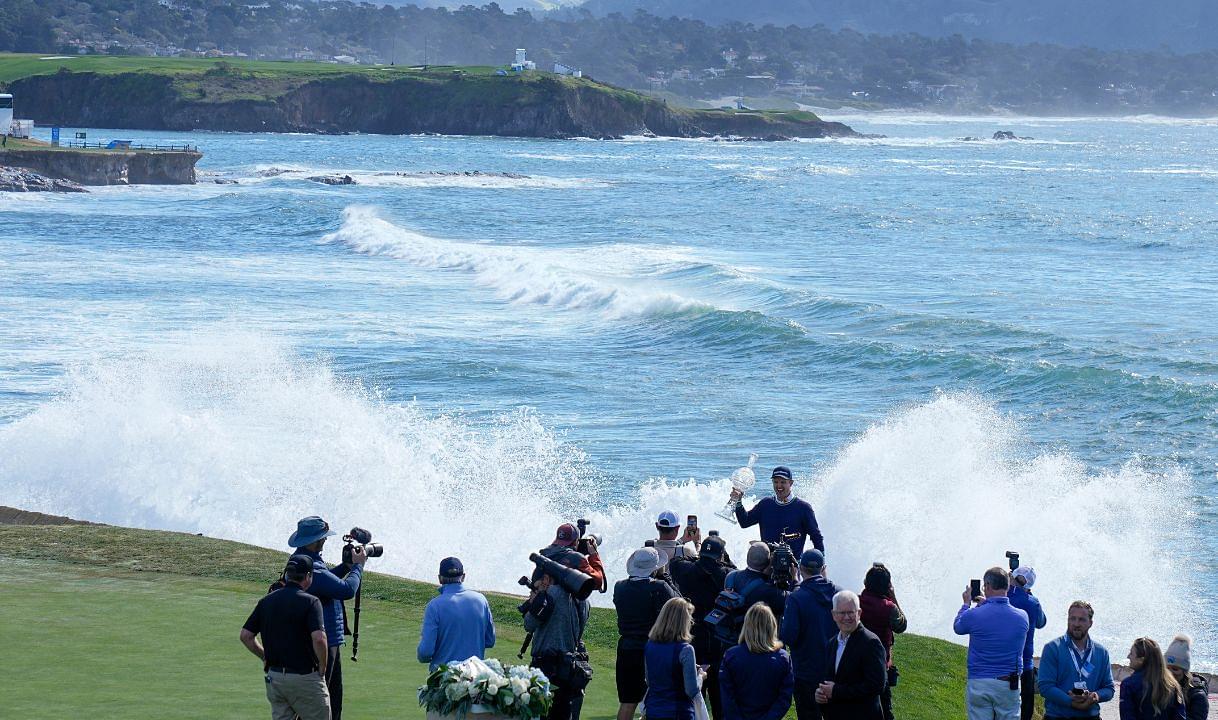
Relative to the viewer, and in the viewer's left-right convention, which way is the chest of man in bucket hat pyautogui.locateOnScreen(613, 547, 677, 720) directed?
facing away from the viewer and to the right of the viewer

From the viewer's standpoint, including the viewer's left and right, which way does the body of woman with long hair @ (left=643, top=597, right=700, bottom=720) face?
facing away from the viewer and to the right of the viewer

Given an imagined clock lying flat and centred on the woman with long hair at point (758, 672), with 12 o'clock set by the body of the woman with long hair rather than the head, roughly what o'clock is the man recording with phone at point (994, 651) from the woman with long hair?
The man recording with phone is roughly at 2 o'clock from the woman with long hair.

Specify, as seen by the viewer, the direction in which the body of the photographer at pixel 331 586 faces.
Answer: to the viewer's right

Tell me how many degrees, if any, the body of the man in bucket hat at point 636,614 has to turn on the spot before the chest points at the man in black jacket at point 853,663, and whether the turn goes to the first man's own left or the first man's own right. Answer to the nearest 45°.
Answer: approximately 90° to the first man's own right

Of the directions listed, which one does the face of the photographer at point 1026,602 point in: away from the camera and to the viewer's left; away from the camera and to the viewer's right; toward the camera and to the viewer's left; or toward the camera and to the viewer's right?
away from the camera and to the viewer's left

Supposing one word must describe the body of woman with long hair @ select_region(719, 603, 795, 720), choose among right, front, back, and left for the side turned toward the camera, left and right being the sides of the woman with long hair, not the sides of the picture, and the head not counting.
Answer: back

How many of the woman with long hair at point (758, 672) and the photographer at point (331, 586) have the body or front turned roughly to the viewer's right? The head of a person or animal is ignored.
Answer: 1

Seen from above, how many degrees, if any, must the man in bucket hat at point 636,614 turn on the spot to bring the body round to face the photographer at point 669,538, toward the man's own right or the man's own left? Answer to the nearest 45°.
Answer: approximately 45° to the man's own left

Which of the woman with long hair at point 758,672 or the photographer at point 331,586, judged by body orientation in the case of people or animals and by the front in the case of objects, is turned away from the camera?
the woman with long hair

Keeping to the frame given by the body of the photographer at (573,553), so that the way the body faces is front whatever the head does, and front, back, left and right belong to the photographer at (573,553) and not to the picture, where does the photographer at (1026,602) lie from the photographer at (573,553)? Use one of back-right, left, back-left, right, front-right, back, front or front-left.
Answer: front-right

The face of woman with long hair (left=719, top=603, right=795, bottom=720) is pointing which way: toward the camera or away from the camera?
away from the camera
